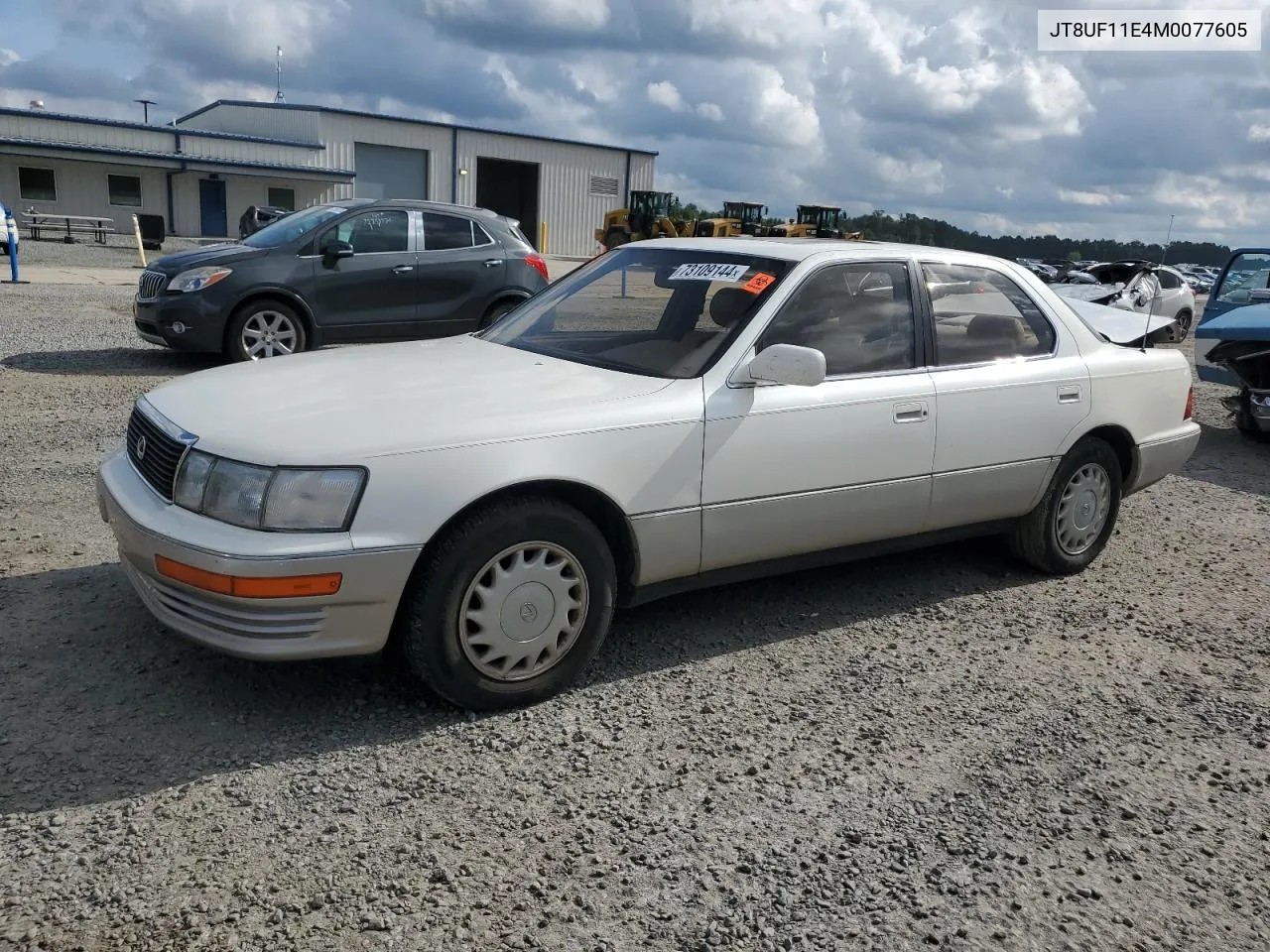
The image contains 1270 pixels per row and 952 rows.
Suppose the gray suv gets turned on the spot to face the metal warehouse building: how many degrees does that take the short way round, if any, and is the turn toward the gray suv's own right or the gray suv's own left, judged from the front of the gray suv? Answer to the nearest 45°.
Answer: approximately 135° to the gray suv's own right

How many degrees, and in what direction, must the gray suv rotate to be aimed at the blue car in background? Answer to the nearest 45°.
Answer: approximately 135° to its left

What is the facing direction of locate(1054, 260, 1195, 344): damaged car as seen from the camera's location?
facing the viewer and to the left of the viewer

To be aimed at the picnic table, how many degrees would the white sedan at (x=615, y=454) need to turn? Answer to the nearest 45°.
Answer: approximately 90° to its right

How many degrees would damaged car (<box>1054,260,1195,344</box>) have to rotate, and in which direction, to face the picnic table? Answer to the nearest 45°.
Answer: approximately 45° to its right

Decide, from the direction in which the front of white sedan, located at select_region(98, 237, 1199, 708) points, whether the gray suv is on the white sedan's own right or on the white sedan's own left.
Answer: on the white sedan's own right

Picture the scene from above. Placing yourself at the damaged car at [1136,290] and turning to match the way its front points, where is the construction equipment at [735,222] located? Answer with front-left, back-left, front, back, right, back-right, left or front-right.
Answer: right

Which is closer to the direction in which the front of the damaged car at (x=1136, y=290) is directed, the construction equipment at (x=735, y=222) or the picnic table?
the picnic table
